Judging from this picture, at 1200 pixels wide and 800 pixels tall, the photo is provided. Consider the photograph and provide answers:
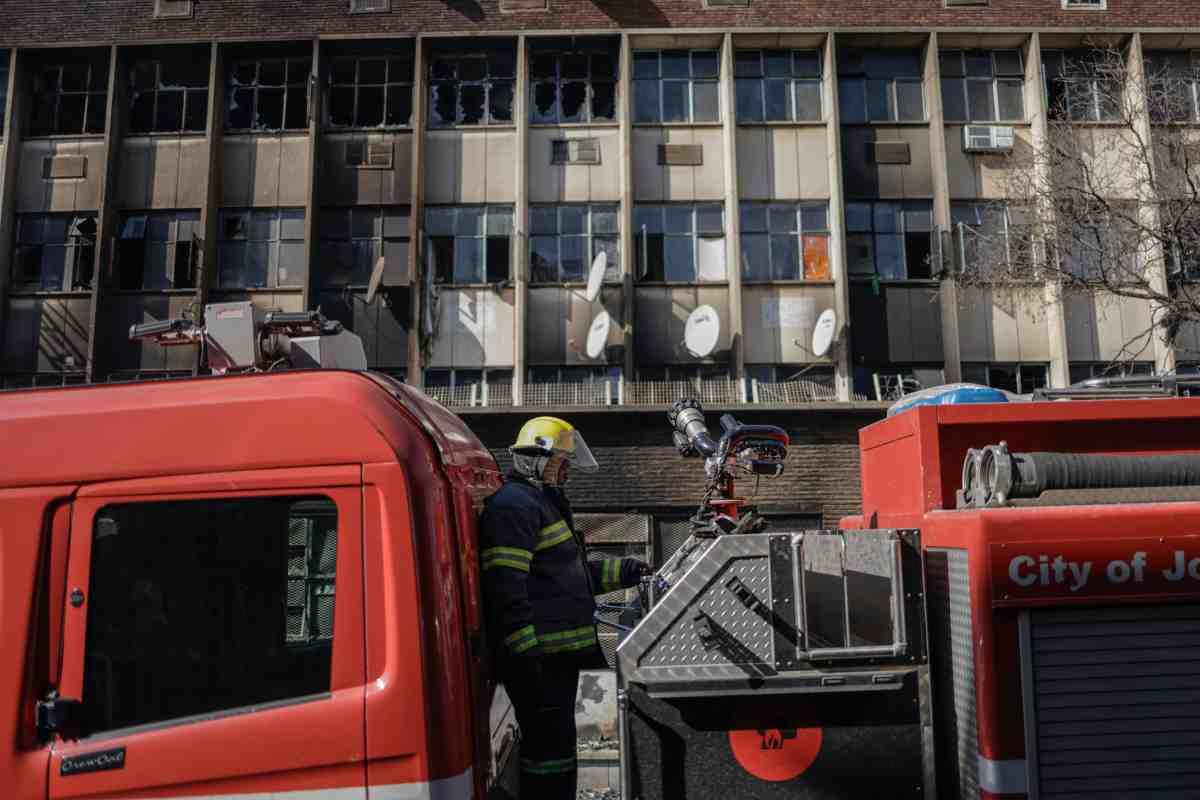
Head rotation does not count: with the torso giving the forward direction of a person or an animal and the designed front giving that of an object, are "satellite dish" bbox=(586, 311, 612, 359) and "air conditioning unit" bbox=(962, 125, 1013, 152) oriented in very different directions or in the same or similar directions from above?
same or similar directions

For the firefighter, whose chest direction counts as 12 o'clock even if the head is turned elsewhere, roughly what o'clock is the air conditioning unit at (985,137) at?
The air conditioning unit is roughly at 10 o'clock from the firefighter.

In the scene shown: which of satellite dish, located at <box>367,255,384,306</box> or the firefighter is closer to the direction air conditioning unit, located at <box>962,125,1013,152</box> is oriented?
the firefighter

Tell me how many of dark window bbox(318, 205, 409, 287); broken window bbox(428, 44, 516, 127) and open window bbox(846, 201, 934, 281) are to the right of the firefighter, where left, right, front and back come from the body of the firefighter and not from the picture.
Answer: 0

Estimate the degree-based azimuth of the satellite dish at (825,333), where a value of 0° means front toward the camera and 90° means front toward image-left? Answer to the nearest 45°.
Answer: approximately 45°

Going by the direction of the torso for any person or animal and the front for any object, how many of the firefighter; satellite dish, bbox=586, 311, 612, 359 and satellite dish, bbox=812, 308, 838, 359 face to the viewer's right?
1

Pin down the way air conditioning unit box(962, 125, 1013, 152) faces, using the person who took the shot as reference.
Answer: facing the viewer

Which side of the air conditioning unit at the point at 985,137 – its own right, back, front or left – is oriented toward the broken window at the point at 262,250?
right

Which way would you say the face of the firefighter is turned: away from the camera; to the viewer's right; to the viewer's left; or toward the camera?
to the viewer's right

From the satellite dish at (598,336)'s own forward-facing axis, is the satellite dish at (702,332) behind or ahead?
behind

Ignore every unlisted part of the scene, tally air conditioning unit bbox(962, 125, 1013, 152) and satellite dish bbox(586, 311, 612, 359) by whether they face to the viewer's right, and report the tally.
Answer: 0

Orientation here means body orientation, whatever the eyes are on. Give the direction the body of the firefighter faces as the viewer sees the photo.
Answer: to the viewer's right

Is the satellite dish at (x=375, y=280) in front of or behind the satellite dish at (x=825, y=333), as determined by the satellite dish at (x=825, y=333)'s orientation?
in front

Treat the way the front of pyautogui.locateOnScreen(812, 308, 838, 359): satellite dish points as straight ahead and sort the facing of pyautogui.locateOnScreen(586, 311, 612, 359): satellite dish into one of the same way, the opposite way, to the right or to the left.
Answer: the same way

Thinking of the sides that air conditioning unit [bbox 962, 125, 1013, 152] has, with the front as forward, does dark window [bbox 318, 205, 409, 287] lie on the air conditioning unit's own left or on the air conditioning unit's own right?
on the air conditioning unit's own right

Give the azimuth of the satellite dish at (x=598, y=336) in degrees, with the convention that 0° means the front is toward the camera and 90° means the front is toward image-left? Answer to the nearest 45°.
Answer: approximately 45°

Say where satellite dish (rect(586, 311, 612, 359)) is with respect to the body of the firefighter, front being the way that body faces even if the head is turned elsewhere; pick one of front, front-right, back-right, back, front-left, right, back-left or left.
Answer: left
